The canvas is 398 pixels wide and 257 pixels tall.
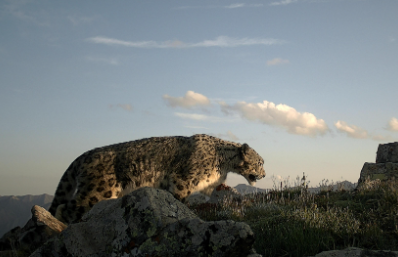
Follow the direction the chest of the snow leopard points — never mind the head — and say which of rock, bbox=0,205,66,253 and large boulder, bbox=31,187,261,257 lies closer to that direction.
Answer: the large boulder

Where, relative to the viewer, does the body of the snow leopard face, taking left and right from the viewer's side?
facing to the right of the viewer

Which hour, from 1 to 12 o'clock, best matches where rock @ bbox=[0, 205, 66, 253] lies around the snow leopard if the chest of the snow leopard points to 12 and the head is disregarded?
The rock is roughly at 6 o'clock from the snow leopard.

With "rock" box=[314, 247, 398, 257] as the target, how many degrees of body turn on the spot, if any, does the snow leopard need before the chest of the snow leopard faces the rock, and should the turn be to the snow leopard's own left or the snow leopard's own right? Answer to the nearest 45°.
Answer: approximately 45° to the snow leopard's own right

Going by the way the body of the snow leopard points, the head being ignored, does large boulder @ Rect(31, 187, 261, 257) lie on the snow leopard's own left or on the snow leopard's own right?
on the snow leopard's own right
